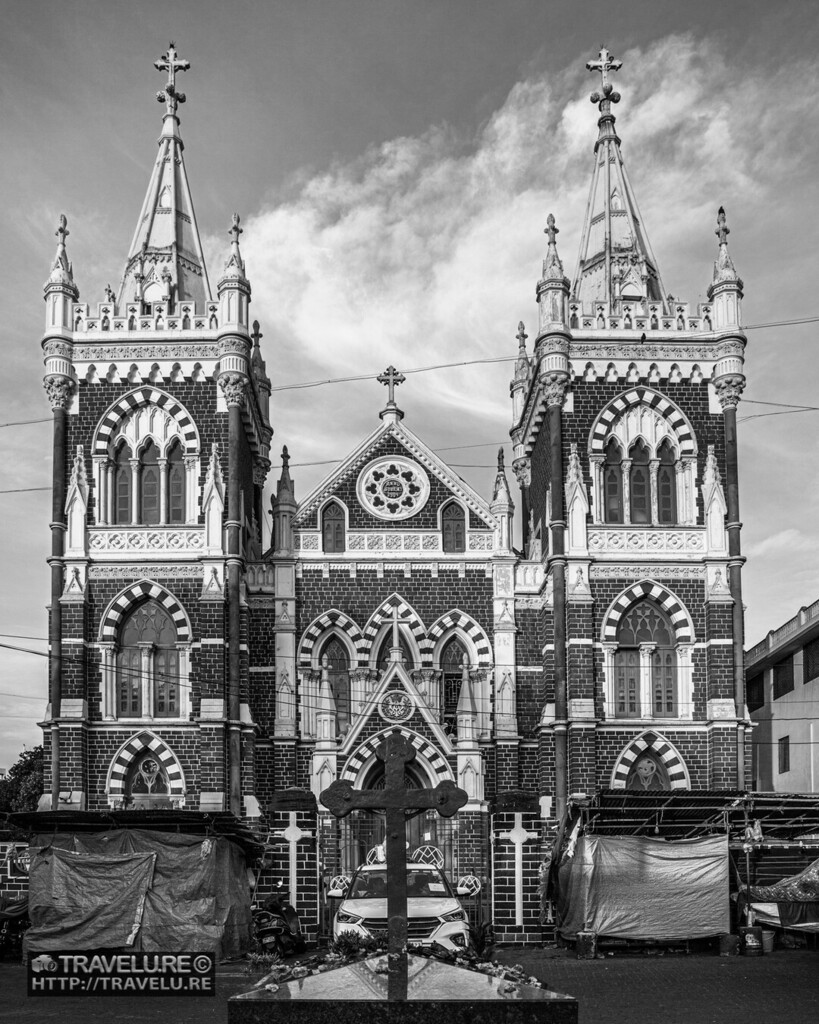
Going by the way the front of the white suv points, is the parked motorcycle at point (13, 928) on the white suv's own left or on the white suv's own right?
on the white suv's own right

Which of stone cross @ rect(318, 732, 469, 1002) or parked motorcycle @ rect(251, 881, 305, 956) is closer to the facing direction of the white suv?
the stone cross

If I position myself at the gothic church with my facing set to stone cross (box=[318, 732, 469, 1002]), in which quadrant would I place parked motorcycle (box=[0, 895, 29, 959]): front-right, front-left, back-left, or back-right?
front-right

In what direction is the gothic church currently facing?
toward the camera

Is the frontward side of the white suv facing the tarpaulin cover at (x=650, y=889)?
no

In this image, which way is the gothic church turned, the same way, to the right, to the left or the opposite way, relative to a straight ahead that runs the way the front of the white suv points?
the same way

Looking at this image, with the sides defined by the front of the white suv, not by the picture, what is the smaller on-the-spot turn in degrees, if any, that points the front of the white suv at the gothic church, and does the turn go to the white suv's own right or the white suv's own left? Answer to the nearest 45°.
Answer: approximately 180°

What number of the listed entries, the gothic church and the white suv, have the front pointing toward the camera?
2

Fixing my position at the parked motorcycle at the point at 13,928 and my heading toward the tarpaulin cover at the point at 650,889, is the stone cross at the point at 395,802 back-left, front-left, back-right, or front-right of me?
front-right

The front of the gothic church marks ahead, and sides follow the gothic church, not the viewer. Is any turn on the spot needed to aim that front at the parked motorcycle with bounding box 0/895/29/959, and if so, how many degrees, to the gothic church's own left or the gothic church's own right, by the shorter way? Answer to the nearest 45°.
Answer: approximately 45° to the gothic church's own right

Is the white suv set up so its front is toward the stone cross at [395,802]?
yes

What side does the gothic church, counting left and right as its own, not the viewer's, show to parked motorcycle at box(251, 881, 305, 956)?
front

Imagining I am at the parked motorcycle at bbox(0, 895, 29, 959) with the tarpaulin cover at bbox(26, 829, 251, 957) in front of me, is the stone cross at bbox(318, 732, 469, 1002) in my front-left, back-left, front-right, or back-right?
front-right

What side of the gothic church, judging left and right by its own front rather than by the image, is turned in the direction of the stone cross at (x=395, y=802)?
front
